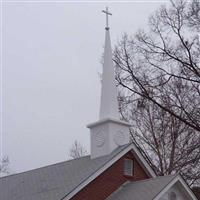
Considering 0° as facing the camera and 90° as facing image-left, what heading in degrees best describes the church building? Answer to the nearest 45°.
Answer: approximately 315°
